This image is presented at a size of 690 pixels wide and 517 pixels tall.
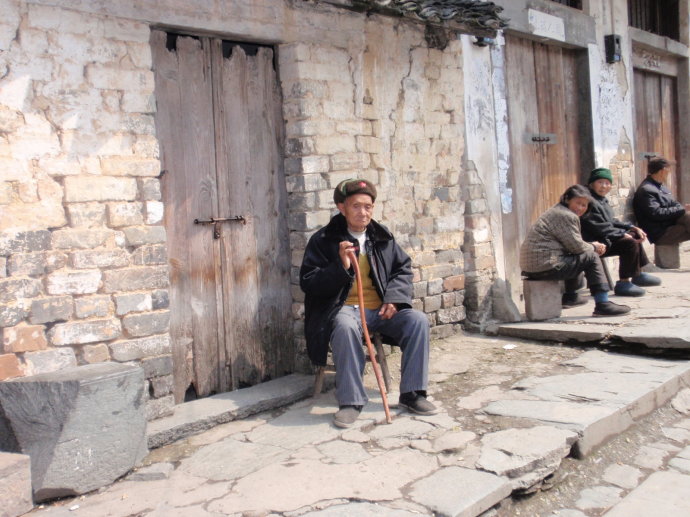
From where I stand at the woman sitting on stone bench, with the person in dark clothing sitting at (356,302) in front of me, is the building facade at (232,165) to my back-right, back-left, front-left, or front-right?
front-right

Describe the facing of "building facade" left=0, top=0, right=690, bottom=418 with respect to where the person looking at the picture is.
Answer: facing the viewer and to the right of the viewer

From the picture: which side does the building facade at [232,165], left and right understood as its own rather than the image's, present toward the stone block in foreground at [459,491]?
front

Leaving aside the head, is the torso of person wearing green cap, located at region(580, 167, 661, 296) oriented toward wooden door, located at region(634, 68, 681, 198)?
no

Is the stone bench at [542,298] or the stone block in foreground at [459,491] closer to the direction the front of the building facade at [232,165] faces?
the stone block in foreground

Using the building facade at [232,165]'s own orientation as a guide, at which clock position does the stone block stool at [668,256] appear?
The stone block stool is roughly at 9 o'clock from the building facade.

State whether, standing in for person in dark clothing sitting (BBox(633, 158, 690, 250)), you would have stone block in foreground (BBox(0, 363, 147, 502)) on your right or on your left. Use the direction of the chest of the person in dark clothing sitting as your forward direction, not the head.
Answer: on your right
